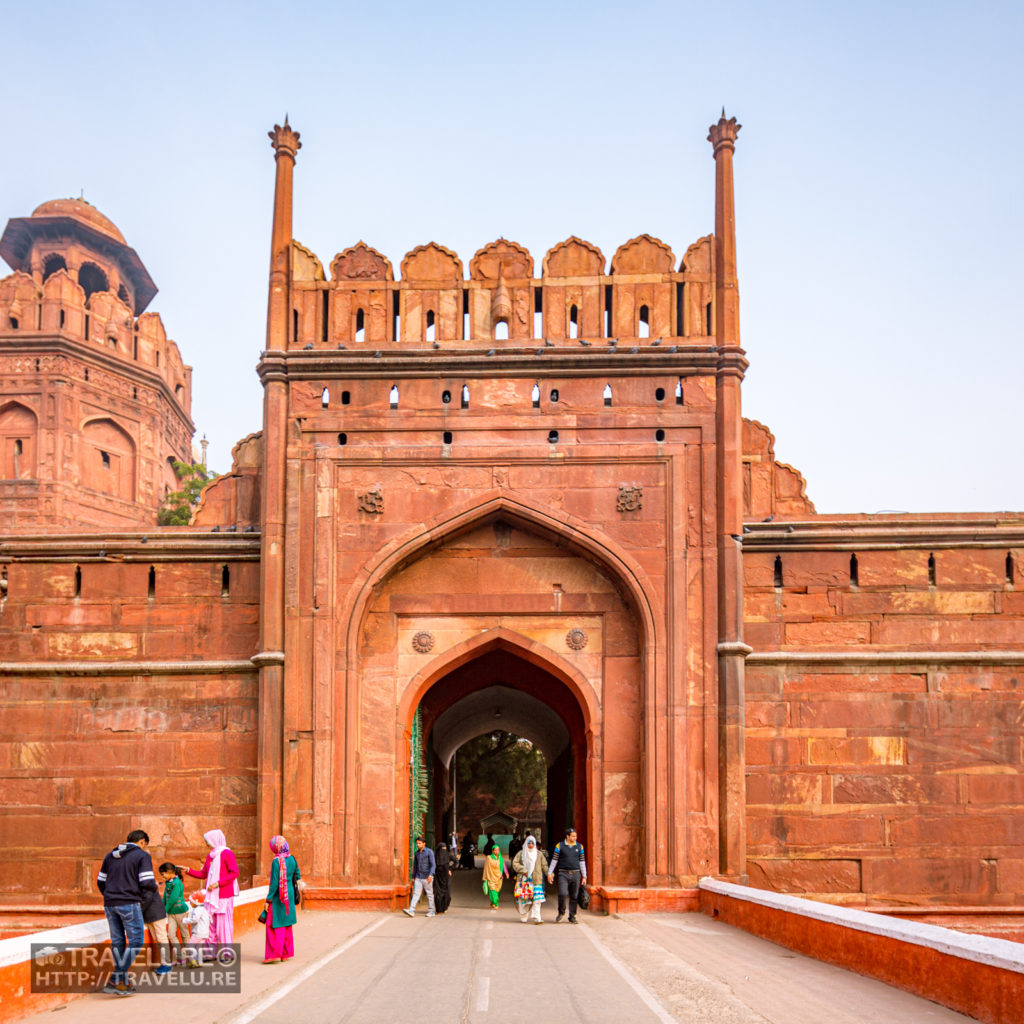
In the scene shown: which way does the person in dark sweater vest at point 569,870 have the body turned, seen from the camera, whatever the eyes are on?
toward the camera

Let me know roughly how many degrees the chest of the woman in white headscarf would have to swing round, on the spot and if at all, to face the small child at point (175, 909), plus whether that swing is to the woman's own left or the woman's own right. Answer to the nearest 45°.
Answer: approximately 45° to the woman's own right

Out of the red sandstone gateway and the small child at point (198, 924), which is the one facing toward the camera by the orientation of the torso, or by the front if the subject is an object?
the red sandstone gateway

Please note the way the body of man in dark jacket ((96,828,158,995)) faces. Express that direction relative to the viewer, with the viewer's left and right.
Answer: facing away from the viewer and to the right of the viewer

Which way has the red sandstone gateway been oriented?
toward the camera

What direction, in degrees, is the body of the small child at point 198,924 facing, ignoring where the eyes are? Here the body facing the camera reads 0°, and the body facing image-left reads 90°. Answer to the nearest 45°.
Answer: approximately 90°

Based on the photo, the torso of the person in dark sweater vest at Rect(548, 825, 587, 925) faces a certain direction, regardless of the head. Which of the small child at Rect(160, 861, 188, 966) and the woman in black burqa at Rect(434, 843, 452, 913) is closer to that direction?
the small child

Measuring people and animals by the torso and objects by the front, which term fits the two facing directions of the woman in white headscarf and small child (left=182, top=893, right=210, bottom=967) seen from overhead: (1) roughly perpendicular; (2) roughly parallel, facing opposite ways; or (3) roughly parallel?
roughly perpendicular

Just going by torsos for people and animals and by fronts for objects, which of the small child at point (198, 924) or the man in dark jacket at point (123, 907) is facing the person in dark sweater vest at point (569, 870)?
the man in dark jacket at point (123, 907)
